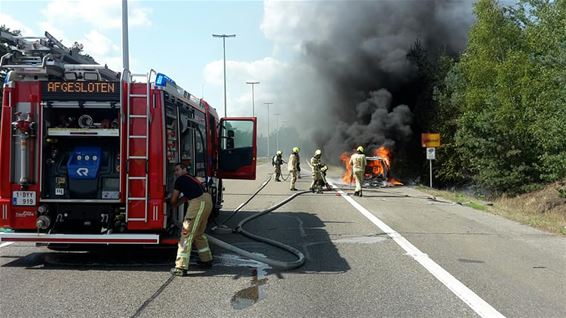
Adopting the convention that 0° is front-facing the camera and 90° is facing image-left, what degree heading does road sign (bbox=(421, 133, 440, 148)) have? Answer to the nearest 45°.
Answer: approximately 0°

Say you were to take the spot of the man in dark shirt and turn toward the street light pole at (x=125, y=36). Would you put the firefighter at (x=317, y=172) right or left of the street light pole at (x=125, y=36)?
right

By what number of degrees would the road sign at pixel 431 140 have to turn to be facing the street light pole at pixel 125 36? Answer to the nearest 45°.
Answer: approximately 45° to its right

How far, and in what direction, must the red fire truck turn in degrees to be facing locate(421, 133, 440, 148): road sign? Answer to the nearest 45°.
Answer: approximately 45° to its right

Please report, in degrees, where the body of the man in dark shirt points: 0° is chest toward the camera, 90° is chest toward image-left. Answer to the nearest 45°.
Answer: approximately 90°

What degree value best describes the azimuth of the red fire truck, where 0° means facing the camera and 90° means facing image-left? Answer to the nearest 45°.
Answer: approximately 180°

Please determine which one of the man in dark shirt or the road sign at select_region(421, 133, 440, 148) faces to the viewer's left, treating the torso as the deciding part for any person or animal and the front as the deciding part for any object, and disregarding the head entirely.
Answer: the man in dark shirt

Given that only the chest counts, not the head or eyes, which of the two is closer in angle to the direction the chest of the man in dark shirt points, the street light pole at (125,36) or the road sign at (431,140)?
the street light pole

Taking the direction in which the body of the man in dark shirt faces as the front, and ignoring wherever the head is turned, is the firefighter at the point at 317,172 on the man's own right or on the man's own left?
on the man's own right

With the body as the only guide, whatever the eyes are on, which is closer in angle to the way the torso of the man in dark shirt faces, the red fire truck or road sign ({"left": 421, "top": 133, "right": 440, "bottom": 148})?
the red fire truck

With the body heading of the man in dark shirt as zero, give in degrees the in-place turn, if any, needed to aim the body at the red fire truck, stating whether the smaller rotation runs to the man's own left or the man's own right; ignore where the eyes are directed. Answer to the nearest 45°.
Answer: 0° — they already face it
